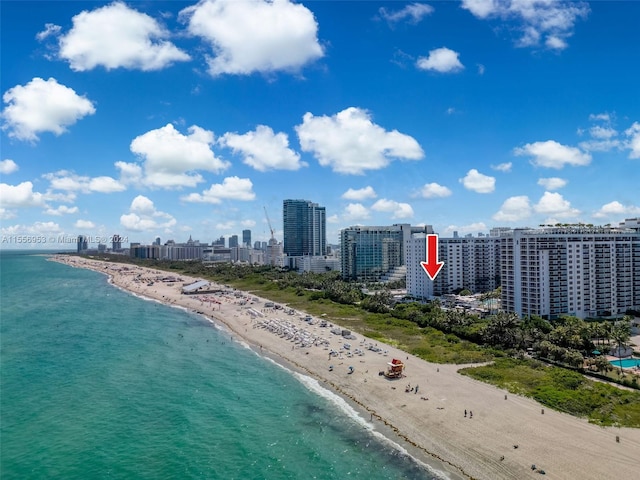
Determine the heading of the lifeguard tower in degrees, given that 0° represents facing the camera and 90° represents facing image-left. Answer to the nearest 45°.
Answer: approximately 45°
